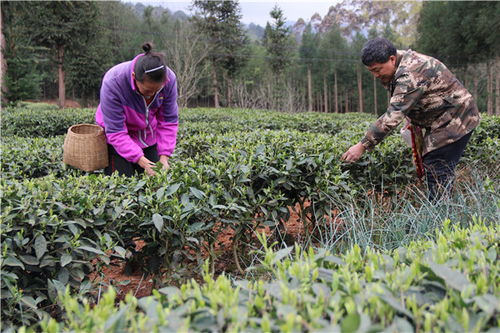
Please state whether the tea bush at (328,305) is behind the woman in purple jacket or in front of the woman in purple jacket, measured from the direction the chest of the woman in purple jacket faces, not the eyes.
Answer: in front

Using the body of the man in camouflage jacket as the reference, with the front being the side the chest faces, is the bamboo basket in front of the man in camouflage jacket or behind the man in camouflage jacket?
in front

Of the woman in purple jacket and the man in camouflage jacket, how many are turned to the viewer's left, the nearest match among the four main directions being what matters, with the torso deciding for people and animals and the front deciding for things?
1

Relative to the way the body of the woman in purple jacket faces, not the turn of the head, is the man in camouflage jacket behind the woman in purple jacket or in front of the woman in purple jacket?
in front

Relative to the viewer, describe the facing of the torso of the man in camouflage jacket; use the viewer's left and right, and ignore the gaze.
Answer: facing to the left of the viewer

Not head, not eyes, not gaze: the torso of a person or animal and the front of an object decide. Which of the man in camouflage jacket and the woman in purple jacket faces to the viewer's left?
the man in camouflage jacket

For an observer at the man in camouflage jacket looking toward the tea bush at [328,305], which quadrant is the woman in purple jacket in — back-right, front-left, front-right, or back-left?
front-right

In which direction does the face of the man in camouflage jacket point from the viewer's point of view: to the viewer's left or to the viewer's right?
to the viewer's left

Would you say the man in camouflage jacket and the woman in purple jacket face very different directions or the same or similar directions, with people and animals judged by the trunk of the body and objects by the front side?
very different directions

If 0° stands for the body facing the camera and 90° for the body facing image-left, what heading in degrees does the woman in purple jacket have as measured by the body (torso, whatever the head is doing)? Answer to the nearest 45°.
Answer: approximately 315°
